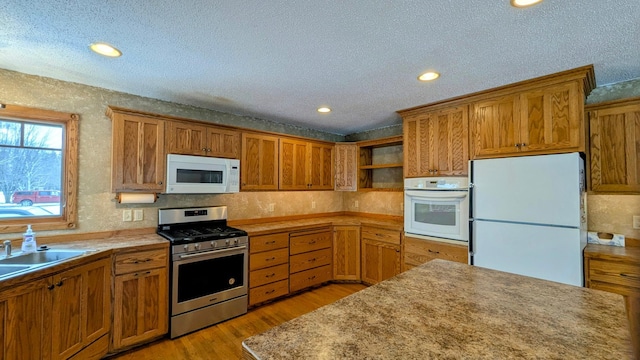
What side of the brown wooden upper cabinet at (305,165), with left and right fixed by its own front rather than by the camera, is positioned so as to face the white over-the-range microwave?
right

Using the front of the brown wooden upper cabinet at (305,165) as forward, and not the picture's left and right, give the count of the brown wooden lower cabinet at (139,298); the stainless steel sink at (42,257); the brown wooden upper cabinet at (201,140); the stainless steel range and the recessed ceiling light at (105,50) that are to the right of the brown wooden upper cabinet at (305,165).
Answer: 5

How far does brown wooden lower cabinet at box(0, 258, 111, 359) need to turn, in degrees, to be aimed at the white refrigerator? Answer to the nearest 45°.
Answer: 0° — it already faces it

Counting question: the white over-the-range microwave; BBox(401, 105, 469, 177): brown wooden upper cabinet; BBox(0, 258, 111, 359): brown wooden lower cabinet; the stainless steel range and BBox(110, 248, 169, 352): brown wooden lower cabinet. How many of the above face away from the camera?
0

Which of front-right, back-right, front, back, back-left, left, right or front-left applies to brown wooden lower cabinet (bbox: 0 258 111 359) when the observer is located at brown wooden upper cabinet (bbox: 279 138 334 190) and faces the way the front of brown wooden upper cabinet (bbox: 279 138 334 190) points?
right

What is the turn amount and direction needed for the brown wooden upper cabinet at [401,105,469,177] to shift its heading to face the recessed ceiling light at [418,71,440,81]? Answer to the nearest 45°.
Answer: approximately 45° to its left

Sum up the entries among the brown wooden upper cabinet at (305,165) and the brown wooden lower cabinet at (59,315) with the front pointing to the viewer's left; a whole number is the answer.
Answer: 0

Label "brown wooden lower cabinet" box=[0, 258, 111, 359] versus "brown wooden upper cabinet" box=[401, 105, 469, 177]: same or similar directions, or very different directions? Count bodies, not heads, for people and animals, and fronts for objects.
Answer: very different directions

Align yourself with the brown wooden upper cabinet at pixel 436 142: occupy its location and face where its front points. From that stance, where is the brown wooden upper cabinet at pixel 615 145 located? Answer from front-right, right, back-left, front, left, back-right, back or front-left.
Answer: back-left

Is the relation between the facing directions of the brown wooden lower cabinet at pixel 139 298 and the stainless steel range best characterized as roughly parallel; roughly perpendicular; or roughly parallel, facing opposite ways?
roughly parallel

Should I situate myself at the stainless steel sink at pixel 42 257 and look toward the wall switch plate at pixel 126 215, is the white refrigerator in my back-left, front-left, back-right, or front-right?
front-right

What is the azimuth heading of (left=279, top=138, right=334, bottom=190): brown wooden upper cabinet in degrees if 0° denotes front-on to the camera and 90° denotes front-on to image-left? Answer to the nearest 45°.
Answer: approximately 315°

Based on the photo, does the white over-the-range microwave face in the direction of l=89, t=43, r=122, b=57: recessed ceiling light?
no

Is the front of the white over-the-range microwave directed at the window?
no

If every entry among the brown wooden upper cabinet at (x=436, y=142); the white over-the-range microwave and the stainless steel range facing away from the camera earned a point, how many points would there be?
0
